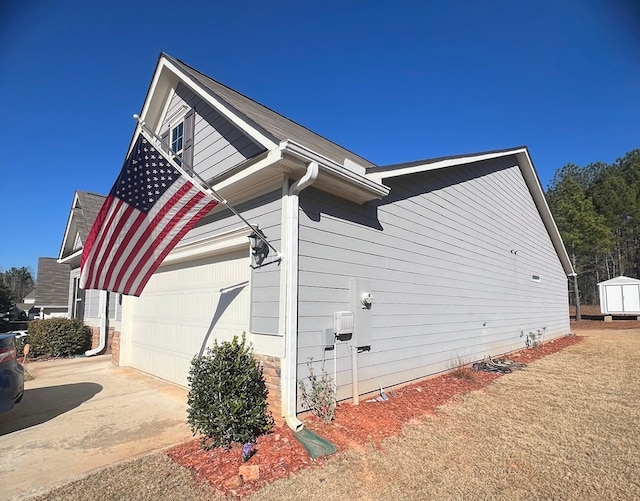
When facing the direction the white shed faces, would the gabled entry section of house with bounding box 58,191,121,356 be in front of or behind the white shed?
in front

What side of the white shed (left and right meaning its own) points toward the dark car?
front

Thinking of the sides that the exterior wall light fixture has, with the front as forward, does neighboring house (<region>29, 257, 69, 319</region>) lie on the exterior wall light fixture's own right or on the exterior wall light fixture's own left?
on the exterior wall light fixture's own right

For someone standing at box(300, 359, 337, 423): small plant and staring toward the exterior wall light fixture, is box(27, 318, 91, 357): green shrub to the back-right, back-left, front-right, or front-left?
front-right

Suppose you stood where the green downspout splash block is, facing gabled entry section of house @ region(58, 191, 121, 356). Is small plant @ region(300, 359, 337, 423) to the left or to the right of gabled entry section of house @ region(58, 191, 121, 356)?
right

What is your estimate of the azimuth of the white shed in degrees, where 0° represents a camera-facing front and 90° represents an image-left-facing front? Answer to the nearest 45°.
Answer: approximately 0°

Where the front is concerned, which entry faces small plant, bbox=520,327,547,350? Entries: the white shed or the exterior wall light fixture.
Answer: the white shed

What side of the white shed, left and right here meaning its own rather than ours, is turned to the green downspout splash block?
front

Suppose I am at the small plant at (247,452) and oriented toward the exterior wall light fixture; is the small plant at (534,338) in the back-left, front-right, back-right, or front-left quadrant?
front-right

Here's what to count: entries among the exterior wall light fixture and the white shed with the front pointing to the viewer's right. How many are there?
0

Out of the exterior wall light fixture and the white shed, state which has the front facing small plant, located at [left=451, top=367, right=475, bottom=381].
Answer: the white shed

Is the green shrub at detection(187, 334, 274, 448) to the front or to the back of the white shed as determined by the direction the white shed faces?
to the front

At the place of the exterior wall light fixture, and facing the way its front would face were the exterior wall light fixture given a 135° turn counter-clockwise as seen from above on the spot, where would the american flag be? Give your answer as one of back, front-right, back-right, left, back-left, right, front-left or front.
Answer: back

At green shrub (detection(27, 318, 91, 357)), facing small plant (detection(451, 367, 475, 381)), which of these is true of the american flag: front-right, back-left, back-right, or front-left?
front-right

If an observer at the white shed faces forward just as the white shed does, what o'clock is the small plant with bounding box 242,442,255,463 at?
The small plant is roughly at 12 o'clock from the white shed.

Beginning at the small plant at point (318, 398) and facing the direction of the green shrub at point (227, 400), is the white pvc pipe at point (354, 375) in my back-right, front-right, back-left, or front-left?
back-right

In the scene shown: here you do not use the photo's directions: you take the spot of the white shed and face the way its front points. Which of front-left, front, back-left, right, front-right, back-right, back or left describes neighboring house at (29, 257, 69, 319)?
front-right

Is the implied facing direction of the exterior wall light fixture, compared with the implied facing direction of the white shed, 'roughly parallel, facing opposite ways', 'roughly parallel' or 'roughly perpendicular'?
roughly parallel

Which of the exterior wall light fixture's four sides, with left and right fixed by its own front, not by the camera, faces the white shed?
back
